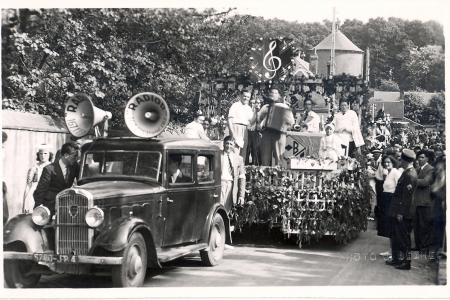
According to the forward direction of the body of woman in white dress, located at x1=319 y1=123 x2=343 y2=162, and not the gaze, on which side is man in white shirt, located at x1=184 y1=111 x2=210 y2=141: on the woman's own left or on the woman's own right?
on the woman's own right

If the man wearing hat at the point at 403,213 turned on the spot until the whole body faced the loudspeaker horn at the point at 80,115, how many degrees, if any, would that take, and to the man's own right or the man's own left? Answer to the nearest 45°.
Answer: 0° — they already face it

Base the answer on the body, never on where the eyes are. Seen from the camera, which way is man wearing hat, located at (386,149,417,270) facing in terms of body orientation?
to the viewer's left

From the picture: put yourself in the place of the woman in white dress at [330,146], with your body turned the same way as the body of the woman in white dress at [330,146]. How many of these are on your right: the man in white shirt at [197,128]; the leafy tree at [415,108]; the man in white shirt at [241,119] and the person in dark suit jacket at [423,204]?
2

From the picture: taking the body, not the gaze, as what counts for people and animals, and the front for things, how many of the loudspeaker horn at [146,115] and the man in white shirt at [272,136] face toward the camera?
2

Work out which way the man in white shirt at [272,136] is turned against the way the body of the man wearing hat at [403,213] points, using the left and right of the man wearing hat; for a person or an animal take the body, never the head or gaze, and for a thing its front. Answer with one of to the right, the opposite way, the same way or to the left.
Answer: to the left

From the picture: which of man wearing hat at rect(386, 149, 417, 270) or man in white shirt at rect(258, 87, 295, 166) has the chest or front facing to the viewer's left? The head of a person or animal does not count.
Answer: the man wearing hat

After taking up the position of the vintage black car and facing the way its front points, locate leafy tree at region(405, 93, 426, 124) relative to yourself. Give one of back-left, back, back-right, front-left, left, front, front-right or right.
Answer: back-left

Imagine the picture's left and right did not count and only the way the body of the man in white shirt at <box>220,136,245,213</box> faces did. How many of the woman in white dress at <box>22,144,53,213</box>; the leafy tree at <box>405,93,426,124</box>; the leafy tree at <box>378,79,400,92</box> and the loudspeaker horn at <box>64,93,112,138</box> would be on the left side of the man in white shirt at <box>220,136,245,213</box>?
2

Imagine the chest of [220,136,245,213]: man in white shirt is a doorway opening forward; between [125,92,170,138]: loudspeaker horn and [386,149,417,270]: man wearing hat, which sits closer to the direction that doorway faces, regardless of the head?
the loudspeaker horn
